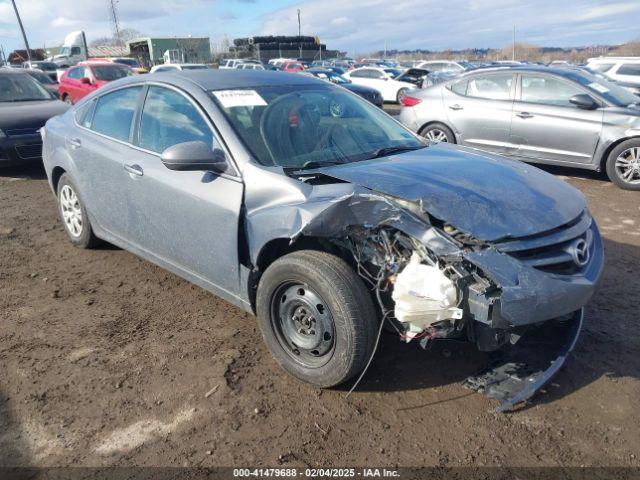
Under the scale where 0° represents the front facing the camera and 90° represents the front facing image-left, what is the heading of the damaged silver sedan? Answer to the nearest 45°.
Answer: approximately 315°

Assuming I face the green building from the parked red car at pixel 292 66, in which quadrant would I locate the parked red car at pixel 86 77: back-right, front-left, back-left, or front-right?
back-left

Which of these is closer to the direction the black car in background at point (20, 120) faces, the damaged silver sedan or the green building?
the damaged silver sedan

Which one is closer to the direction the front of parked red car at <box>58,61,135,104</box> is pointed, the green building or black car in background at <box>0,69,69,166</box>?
the black car in background

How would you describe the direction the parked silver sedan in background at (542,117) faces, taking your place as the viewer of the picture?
facing the viewer and to the right of the viewer

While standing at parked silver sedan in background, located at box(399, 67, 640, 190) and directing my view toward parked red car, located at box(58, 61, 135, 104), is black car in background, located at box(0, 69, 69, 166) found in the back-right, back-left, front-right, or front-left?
front-left

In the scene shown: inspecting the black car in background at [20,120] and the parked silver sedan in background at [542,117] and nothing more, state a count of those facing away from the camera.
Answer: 0

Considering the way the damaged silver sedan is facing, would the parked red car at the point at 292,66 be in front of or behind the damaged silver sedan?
behind

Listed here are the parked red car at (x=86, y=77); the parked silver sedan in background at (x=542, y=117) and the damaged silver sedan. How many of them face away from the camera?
0

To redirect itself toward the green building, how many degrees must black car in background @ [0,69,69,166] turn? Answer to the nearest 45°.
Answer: approximately 135° to its left

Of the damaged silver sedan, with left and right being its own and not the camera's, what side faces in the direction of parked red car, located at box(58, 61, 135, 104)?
back

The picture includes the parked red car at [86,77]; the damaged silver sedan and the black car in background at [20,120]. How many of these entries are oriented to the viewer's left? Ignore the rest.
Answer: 0

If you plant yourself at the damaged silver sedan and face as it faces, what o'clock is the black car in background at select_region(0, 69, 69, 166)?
The black car in background is roughly at 6 o'clock from the damaged silver sedan.

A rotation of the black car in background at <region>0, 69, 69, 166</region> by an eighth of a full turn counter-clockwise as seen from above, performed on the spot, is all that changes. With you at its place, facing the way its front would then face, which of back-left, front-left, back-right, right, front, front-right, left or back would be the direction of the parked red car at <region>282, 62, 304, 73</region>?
front-left
